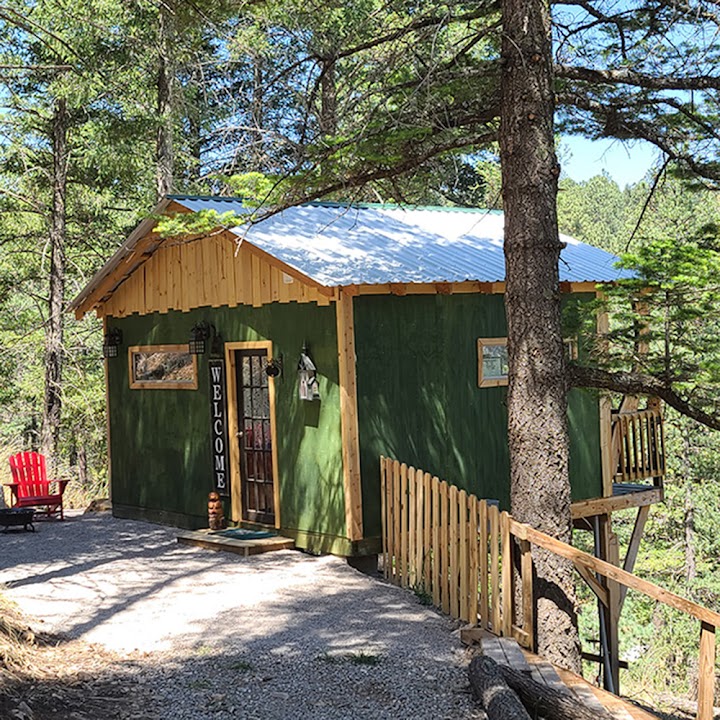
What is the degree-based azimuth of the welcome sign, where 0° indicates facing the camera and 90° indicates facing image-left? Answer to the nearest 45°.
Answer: approximately 45°

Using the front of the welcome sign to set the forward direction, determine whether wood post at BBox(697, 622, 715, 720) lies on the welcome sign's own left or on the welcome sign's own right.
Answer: on the welcome sign's own left

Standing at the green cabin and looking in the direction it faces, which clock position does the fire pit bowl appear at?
The fire pit bowl is roughly at 2 o'clock from the green cabin.

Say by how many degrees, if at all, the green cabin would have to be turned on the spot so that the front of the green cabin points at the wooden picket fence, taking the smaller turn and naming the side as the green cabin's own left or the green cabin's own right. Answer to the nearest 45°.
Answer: approximately 90° to the green cabin's own left

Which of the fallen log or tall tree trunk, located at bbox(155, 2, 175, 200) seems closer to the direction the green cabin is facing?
the fallen log

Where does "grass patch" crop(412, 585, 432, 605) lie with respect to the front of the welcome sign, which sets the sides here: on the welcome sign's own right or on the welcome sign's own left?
on the welcome sign's own left

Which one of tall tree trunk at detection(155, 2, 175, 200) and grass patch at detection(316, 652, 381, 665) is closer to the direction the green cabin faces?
the grass patch

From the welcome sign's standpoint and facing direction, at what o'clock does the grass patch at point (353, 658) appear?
The grass patch is roughly at 10 o'clock from the welcome sign.

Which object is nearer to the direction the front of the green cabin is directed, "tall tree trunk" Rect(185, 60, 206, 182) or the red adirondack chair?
the red adirondack chair
